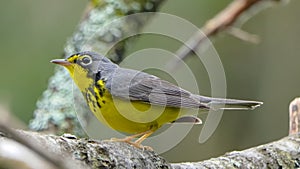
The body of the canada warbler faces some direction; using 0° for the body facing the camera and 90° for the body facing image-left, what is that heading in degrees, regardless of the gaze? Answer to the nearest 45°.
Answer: approximately 90°
